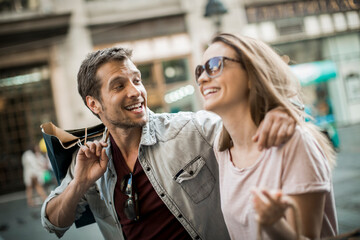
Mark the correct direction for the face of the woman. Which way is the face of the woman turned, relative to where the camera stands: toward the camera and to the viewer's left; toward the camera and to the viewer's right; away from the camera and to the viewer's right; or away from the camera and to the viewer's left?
toward the camera and to the viewer's left

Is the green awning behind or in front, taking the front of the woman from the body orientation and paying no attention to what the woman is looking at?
behind

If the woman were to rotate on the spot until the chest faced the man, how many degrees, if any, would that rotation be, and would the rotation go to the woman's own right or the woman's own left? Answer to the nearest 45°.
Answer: approximately 90° to the woman's own right

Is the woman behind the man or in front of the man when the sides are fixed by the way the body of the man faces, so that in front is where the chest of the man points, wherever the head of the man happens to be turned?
in front

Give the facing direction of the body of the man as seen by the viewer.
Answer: toward the camera

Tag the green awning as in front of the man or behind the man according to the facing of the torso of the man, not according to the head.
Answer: behind

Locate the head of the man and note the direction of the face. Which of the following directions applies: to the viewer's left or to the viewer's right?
to the viewer's right

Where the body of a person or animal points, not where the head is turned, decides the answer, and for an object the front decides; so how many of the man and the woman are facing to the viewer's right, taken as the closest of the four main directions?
0

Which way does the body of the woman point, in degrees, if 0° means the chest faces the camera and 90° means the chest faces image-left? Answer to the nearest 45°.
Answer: approximately 45°
